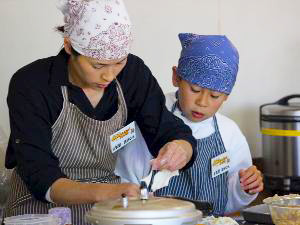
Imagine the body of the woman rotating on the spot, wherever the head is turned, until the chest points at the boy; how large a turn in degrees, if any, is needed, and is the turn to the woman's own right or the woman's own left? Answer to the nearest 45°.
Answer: approximately 90° to the woman's own left

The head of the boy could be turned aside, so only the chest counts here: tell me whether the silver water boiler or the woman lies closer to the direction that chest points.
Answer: the woman

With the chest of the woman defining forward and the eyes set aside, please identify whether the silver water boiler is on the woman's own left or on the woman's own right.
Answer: on the woman's own left

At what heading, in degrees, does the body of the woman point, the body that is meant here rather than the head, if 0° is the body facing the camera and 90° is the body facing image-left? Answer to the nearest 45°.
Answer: approximately 315°

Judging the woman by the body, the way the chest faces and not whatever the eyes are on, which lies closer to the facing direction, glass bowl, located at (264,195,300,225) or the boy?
the glass bowl

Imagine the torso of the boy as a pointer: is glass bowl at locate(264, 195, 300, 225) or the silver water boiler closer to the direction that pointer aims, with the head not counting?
the glass bowl
